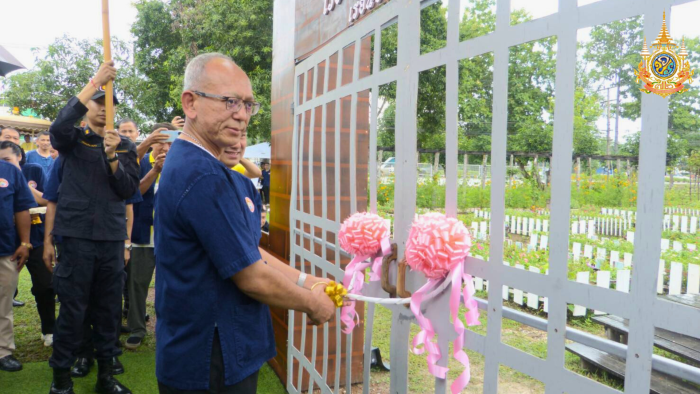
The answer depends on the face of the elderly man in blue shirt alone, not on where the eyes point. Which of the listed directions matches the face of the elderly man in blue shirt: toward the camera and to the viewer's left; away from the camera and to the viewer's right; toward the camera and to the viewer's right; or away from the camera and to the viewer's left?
toward the camera and to the viewer's right

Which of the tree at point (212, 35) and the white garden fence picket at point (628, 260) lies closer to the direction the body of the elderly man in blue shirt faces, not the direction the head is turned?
the white garden fence picket

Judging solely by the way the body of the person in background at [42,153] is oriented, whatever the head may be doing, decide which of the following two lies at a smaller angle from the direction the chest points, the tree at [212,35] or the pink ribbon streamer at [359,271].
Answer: the pink ribbon streamer

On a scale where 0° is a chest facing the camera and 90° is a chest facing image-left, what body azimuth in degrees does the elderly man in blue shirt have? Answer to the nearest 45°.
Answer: approximately 270°
